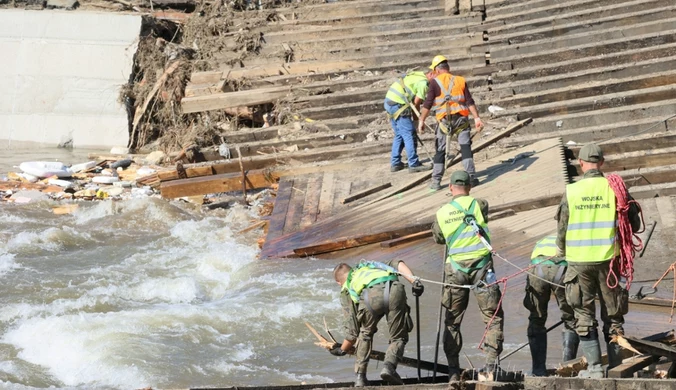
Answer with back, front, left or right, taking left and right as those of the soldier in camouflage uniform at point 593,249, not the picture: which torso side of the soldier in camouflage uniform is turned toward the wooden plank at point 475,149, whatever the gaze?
front

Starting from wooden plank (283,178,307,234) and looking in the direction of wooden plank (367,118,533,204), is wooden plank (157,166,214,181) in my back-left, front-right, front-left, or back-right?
back-left

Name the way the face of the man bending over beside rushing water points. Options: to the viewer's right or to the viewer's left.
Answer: to the viewer's left

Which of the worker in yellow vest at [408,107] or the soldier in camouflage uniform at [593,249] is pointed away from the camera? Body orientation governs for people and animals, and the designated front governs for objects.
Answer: the soldier in camouflage uniform

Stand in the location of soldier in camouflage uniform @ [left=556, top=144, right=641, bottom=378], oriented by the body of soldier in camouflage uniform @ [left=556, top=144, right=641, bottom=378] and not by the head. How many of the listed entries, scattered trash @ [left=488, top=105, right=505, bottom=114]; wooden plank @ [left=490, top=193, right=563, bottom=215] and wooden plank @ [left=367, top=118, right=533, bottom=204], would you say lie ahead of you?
3

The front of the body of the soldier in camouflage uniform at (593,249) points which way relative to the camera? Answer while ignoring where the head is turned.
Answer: away from the camera

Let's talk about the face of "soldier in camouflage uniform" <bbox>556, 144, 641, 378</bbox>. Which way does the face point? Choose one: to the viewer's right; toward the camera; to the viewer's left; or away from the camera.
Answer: away from the camera

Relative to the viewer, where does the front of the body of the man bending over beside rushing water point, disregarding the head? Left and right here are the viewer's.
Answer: facing away from the viewer and to the left of the viewer

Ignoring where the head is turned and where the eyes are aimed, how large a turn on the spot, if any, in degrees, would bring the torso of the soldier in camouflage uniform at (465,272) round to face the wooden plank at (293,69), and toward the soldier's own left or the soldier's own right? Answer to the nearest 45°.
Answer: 0° — they already face it

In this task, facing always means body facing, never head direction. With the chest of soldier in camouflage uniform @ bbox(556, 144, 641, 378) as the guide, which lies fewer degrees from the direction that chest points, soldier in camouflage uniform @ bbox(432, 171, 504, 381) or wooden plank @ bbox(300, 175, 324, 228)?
the wooden plank

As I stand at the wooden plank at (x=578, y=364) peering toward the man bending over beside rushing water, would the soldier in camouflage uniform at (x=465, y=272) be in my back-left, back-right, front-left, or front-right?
front-right
